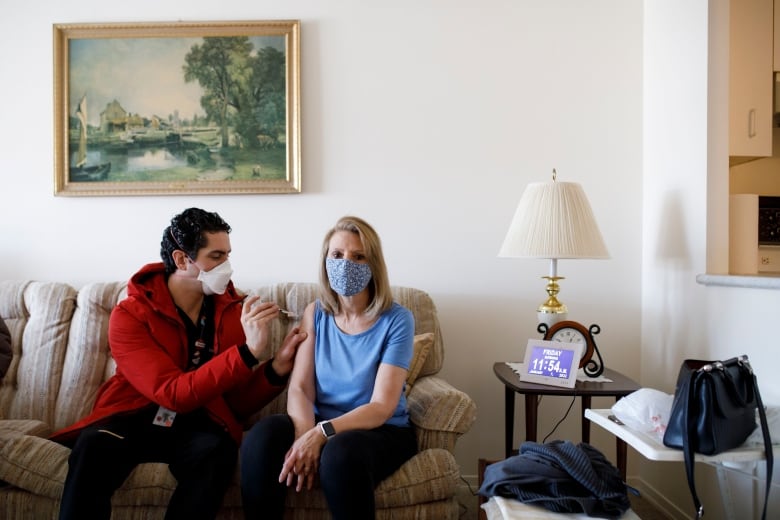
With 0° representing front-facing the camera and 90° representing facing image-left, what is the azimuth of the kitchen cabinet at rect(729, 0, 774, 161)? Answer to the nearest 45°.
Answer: approximately 0°

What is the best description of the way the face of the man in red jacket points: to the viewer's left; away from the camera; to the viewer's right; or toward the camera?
to the viewer's right

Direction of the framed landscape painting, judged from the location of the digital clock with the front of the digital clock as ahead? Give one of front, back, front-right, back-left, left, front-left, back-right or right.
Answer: right

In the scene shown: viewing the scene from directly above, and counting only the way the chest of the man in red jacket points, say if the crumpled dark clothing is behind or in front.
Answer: in front

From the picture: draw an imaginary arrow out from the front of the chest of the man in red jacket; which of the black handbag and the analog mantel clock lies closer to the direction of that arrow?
the black handbag

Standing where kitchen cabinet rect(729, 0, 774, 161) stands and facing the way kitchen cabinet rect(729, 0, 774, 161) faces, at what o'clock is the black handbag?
The black handbag is roughly at 12 o'clock from the kitchen cabinet.

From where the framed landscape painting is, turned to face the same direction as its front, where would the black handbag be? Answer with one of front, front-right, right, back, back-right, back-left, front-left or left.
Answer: front-left

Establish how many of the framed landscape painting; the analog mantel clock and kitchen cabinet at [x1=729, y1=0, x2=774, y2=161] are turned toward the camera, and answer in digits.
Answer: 3

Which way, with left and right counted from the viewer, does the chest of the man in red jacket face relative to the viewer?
facing the viewer and to the right of the viewer

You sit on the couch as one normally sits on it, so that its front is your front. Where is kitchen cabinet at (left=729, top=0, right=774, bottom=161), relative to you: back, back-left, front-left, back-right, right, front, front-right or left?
left

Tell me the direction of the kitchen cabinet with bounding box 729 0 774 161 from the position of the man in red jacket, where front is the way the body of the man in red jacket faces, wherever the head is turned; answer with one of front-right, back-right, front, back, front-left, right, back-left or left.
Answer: front-left

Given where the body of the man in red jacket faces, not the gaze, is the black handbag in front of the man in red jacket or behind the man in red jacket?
in front

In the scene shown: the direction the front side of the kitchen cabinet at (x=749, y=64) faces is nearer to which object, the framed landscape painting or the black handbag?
the black handbag
